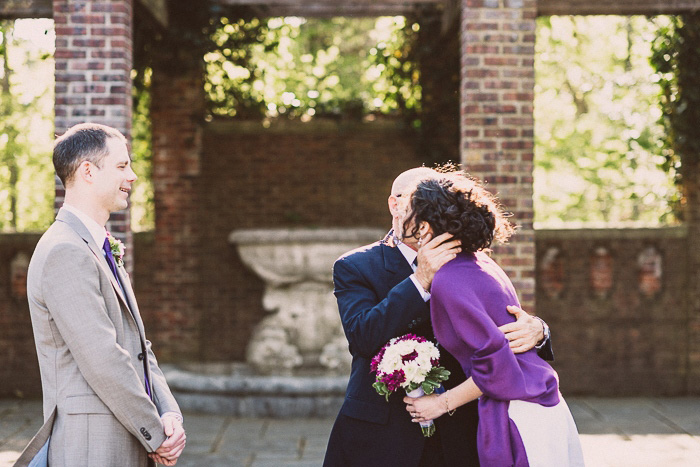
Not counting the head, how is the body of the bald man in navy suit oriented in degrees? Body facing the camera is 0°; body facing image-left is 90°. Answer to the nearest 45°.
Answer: approximately 315°

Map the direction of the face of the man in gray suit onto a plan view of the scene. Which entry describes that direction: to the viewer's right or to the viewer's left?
to the viewer's right

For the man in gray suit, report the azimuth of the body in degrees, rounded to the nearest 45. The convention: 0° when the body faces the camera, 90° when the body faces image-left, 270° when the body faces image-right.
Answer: approximately 270°

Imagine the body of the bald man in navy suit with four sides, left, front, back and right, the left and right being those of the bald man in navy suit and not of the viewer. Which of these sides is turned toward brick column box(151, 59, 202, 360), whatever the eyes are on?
back

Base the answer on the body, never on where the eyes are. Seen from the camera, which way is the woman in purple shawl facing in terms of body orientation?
to the viewer's left

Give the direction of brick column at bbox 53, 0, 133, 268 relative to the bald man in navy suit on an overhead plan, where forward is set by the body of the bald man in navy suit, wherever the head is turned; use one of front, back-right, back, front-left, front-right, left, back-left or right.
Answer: back

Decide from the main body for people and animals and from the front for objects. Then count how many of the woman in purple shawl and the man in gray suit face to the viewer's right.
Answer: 1

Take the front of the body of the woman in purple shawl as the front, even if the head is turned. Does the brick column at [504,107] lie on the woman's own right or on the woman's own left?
on the woman's own right

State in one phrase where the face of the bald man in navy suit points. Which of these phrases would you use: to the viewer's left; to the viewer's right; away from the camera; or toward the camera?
to the viewer's right
